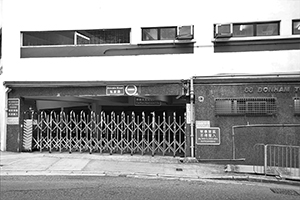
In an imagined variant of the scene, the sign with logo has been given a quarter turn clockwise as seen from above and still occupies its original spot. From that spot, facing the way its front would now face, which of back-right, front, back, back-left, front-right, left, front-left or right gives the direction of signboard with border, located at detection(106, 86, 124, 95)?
front

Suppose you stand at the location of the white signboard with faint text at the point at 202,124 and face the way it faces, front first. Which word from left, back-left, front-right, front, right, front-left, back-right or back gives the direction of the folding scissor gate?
right

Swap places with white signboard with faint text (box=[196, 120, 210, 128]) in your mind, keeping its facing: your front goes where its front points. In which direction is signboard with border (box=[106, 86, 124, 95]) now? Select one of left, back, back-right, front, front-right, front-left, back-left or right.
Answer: right

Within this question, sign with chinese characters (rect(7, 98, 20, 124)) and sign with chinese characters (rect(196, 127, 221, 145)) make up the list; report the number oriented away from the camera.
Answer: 0

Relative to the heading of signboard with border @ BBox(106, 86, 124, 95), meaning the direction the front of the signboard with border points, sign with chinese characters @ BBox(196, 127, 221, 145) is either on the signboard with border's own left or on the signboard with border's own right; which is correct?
on the signboard with border's own left

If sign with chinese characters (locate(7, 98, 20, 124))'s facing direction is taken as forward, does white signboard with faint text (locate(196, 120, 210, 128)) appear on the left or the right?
on its left

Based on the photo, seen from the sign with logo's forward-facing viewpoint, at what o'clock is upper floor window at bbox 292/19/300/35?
The upper floor window is roughly at 9 o'clock from the sign with logo.

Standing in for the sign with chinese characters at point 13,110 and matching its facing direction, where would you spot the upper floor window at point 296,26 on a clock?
The upper floor window is roughly at 10 o'clock from the sign with chinese characters.

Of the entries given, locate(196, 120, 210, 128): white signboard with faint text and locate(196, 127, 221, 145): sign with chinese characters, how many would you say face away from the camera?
0

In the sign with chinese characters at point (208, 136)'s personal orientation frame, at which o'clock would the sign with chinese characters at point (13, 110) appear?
the sign with chinese characters at point (13, 110) is roughly at 3 o'clock from the sign with chinese characters at point (208, 136).
